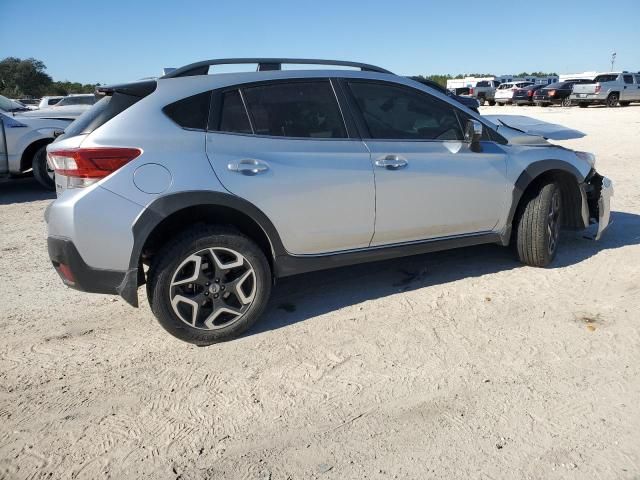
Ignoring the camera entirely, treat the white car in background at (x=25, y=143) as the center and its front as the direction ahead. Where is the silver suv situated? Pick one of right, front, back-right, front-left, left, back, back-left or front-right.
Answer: front-right

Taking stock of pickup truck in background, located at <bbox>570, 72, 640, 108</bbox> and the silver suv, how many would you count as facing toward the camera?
0

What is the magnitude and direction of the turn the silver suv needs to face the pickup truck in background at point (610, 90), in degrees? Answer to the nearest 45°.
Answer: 0° — it already faces it

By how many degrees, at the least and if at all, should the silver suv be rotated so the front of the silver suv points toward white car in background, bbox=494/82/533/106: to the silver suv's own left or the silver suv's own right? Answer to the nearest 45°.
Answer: approximately 45° to the silver suv's own left

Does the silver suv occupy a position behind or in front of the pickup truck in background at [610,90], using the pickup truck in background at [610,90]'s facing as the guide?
behind

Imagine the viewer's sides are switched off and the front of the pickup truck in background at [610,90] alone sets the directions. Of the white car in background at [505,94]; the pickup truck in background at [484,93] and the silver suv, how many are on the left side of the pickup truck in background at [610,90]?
2

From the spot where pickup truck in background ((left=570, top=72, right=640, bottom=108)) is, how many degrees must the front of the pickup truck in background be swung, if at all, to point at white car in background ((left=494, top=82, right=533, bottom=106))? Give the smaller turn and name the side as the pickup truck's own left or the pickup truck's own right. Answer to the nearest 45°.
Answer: approximately 90° to the pickup truck's own left

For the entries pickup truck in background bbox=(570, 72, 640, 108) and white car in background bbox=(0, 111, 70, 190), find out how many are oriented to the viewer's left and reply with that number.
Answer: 0

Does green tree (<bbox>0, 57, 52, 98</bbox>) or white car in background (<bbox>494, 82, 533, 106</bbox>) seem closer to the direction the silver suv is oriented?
the white car in background

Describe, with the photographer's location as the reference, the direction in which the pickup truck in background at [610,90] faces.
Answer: facing away from the viewer and to the right of the viewer

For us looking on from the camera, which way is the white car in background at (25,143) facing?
facing the viewer and to the right of the viewer

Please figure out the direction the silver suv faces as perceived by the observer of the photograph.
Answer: facing away from the viewer and to the right of the viewer
